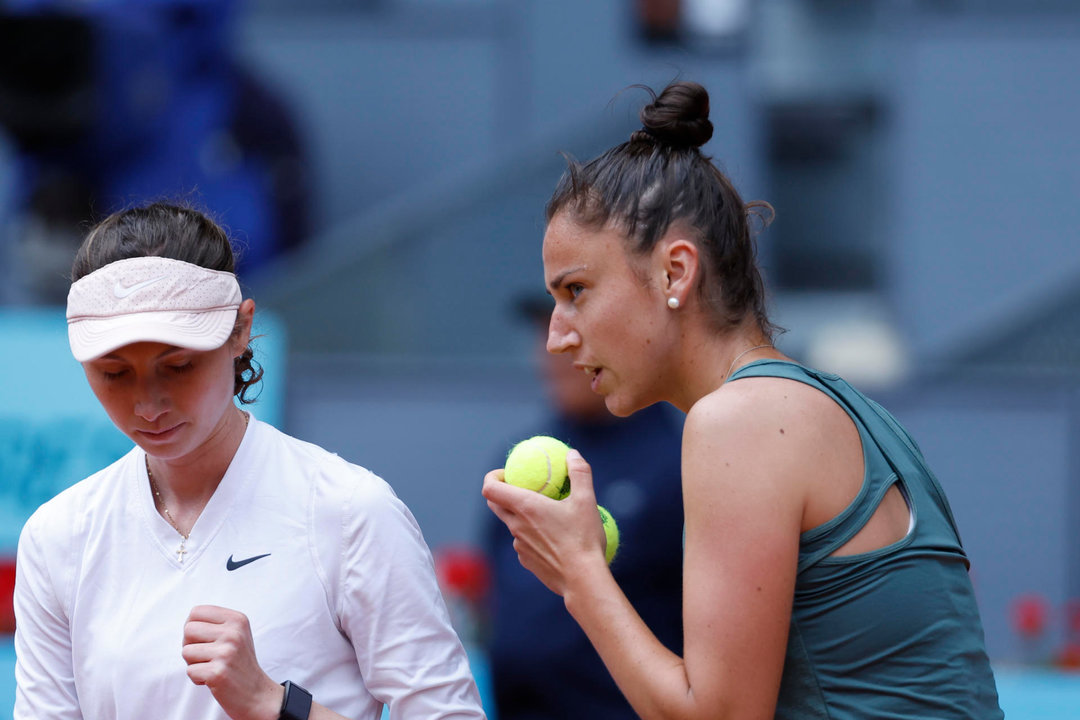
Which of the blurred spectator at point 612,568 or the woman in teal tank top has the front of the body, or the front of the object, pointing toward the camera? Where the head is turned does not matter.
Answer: the blurred spectator

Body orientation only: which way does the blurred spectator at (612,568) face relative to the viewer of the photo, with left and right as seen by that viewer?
facing the viewer

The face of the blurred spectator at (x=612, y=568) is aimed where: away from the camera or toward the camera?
toward the camera

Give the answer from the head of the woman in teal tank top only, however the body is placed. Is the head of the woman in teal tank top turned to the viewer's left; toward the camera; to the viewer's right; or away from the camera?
to the viewer's left

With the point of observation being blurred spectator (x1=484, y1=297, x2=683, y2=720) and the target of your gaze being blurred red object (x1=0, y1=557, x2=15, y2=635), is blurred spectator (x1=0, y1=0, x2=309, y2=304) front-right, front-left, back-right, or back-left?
front-right

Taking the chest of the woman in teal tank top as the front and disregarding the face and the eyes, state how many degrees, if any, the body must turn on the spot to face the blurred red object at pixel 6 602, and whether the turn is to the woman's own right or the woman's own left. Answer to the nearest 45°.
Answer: approximately 45° to the woman's own right

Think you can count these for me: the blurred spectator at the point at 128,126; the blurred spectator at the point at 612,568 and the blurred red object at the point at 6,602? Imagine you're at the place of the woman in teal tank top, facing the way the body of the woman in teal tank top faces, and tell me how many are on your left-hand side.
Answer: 0

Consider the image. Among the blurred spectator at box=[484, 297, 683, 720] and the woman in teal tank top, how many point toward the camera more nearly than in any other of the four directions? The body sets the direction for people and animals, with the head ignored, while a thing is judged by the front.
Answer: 1

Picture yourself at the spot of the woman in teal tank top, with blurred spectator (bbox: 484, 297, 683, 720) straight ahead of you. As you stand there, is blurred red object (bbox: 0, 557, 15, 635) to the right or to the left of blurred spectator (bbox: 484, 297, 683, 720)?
left

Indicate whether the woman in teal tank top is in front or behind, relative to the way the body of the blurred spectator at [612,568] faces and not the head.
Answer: in front

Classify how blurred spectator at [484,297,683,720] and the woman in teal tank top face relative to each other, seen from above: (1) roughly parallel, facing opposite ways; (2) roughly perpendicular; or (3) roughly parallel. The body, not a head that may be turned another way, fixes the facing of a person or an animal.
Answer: roughly perpendicular

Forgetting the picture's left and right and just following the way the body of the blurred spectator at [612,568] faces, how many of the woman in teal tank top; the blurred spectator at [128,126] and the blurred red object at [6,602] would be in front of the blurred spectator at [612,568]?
1

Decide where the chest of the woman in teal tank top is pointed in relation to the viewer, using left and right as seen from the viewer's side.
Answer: facing to the left of the viewer

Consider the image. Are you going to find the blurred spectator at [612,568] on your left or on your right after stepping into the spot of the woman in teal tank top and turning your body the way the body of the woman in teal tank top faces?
on your right

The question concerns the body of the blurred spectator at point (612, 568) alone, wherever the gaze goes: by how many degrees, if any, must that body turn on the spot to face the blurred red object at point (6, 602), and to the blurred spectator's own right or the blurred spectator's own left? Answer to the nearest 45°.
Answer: approximately 135° to the blurred spectator's own right

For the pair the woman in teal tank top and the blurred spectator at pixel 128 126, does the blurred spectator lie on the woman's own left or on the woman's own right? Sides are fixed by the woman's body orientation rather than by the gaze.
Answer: on the woman's own right
